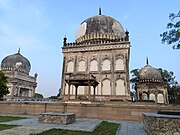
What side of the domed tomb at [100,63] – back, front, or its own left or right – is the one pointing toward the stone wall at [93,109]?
front

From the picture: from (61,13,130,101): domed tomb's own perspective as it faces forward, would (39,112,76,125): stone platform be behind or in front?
in front

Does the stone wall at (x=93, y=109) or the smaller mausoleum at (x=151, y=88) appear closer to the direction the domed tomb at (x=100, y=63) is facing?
the stone wall

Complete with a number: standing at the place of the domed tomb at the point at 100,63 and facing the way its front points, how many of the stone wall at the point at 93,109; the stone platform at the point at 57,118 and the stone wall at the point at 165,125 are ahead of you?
3

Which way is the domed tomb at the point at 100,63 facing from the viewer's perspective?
toward the camera

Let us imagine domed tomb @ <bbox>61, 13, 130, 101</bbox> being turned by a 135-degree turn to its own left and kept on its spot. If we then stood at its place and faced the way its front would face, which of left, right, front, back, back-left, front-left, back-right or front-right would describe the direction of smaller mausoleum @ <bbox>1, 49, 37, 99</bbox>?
left

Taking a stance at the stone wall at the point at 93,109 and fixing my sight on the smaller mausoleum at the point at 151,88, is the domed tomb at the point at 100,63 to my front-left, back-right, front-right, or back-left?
front-left

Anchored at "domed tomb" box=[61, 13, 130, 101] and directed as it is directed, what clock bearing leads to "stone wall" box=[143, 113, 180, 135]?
The stone wall is roughly at 12 o'clock from the domed tomb.

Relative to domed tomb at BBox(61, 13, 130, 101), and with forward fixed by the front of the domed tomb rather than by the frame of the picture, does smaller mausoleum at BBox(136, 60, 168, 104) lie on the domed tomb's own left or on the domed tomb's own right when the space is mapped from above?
on the domed tomb's own left
